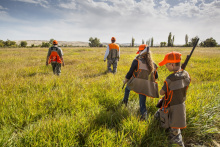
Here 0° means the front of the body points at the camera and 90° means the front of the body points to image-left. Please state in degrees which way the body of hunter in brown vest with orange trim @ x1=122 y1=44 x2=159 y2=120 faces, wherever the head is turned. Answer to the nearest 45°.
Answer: approximately 135°

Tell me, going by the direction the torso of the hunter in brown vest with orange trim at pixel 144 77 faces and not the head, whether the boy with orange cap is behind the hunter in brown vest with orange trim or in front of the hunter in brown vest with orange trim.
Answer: behind

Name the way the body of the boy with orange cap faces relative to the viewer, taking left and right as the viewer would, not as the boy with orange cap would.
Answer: facing away from the viewer and to the left of the viewer

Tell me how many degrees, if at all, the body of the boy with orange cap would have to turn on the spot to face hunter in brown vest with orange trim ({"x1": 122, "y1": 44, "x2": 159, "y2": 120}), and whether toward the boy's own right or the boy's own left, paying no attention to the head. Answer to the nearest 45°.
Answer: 0° — they already face them
